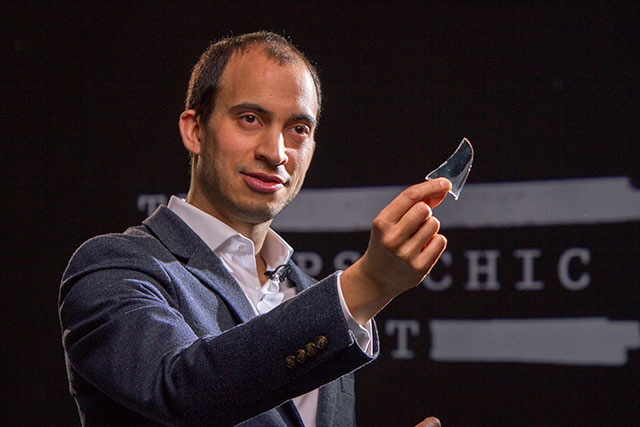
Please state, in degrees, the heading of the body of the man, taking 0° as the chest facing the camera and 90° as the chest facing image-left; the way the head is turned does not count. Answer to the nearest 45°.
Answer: approximately 315°
